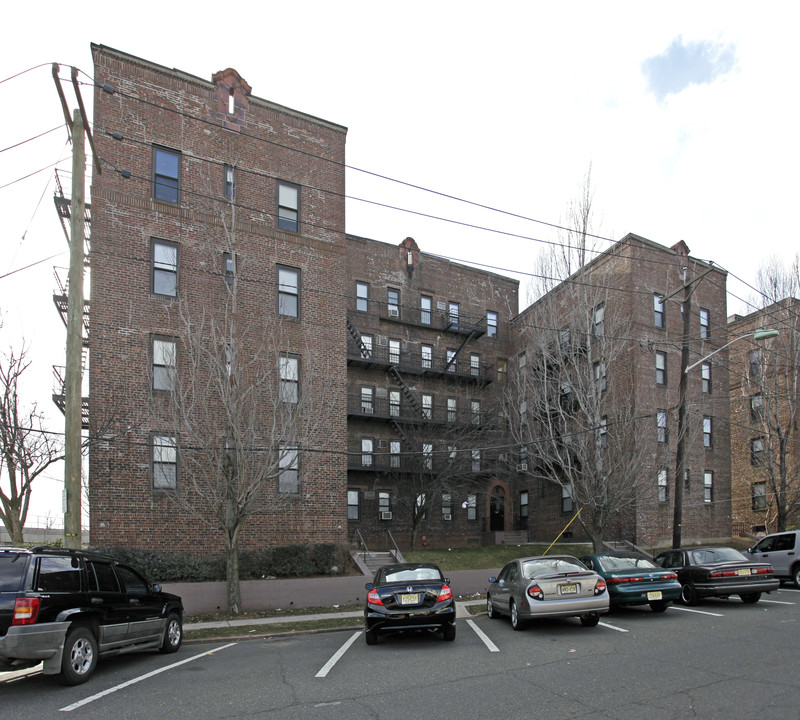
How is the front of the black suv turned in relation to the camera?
facing away from the viewer and to the right of the viewer

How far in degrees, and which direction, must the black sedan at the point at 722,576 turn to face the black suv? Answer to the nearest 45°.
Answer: approximately 90° to its left

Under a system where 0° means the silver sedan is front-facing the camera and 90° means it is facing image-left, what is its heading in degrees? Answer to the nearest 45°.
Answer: approximately 135°

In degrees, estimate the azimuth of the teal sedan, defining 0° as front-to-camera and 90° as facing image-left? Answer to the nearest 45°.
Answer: approximately 135°

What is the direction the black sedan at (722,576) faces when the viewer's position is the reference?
facing away from the viewer and to the left of the viewer

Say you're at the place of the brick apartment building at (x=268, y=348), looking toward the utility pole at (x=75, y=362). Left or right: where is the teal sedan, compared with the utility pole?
left

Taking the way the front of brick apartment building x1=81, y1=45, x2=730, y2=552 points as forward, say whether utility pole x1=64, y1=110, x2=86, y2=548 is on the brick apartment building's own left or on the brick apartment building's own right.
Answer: on the brick apartment building's own right

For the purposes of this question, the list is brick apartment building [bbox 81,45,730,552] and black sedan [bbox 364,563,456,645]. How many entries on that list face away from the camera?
1

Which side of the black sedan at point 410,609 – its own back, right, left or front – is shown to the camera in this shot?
back

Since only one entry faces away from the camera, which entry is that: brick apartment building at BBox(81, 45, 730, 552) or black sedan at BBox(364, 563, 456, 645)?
the black sedan
